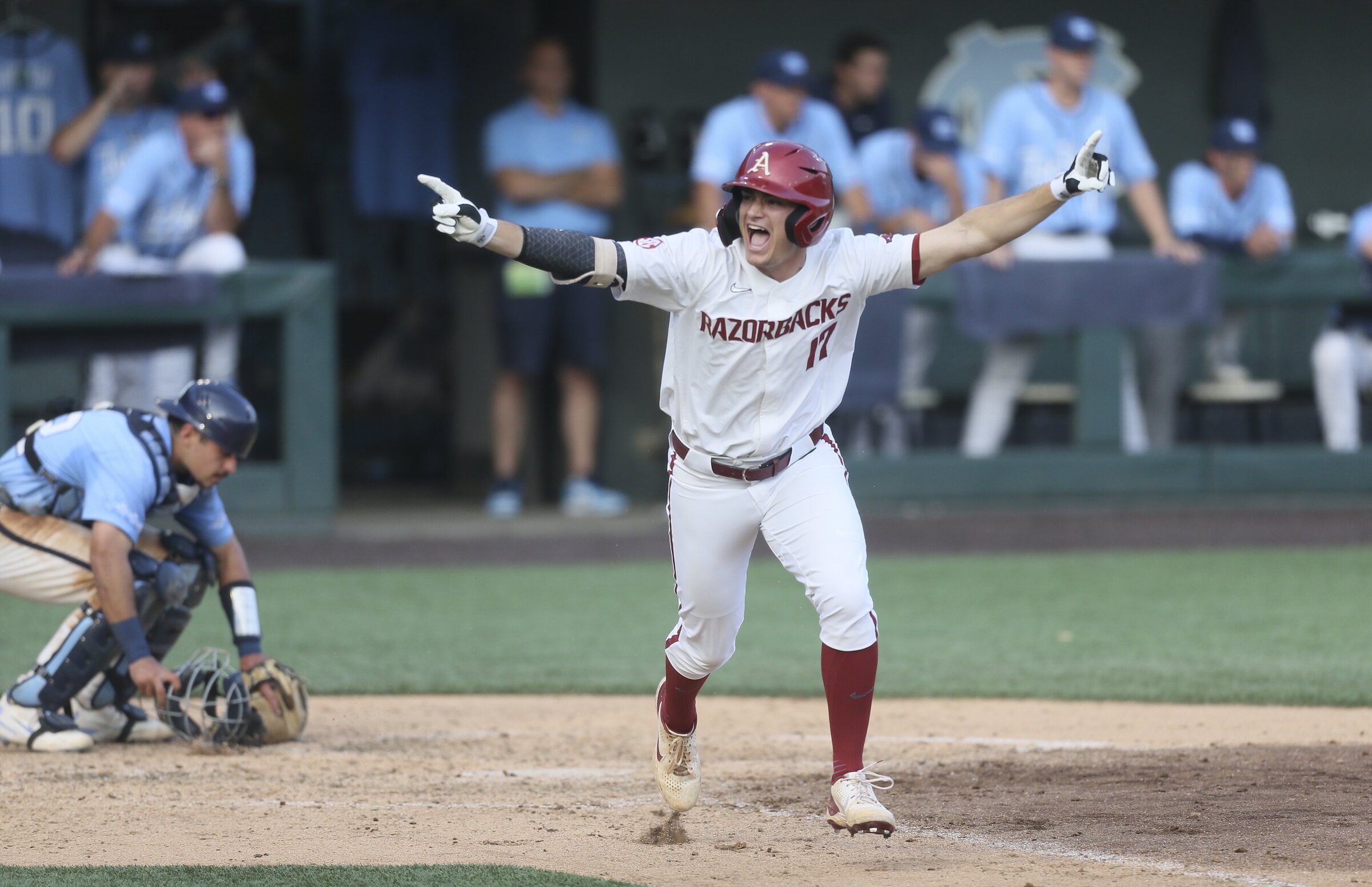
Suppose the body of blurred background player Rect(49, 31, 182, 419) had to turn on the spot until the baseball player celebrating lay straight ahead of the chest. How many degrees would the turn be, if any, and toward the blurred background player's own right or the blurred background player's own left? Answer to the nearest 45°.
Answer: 0° — they already face them

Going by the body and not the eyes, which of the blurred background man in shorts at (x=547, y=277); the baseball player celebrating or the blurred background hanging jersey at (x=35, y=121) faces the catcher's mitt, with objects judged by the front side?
the blurred background man in shorts at (x=547, y=277)

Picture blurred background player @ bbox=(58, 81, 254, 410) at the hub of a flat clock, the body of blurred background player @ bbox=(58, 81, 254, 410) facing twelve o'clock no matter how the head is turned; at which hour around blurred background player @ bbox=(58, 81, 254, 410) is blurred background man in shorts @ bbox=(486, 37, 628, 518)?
blurred background man in shorts @ bbox=(486, 37, 628, 518) is roughly at 10 o'clock from blurred background player @ bbox=(58, 81, 254, 410).

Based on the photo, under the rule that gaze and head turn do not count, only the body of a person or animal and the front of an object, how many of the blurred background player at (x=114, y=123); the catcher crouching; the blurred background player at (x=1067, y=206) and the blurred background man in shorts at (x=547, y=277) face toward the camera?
3

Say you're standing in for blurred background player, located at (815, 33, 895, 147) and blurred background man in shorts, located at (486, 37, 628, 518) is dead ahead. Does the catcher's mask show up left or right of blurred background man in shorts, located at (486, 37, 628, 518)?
left

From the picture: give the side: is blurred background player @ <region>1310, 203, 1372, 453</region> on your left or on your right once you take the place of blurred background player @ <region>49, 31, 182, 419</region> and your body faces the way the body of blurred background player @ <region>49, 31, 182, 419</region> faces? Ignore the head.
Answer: on your left

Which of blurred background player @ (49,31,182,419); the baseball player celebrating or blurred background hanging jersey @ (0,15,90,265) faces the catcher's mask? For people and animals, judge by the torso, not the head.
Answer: blurred background player @ (49,31,182,419)

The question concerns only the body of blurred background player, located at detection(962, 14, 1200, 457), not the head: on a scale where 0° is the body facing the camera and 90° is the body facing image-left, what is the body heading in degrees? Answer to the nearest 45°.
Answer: approximately 0°

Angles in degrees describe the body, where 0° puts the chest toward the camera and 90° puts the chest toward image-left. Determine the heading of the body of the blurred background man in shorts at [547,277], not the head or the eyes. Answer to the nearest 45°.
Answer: approximately 0°

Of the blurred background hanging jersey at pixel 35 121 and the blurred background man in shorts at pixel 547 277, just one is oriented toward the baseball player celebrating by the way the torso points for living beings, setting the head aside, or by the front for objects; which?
the blurred background man in shorts at pixel 547 277

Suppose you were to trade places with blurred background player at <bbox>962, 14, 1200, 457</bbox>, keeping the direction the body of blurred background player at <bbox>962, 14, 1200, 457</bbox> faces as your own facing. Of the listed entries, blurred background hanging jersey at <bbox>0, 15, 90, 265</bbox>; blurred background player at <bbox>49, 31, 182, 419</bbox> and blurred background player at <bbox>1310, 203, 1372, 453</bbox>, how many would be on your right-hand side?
2

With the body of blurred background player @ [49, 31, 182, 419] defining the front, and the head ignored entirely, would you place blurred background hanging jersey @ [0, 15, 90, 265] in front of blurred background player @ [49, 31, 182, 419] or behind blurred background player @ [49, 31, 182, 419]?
behind
